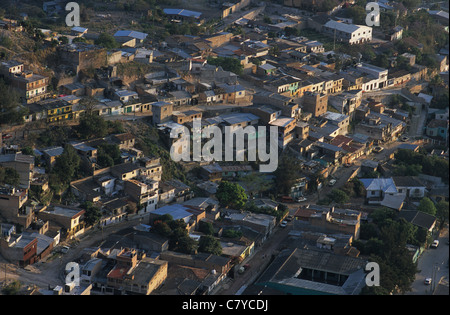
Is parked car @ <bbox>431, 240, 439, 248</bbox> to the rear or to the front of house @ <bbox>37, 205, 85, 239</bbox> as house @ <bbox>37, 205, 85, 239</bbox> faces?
to the front

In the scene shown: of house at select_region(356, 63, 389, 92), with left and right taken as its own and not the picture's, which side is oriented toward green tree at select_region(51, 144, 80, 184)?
right

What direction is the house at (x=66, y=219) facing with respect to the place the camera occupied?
facing the viewer and to the right of the viewer

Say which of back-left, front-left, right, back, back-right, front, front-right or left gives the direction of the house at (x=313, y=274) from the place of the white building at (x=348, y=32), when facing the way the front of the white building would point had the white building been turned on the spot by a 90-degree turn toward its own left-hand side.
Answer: back-right

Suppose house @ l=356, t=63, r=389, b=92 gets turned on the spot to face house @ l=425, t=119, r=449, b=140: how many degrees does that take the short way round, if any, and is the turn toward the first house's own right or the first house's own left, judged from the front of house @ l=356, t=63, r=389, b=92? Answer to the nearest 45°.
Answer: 0° — it already faces it

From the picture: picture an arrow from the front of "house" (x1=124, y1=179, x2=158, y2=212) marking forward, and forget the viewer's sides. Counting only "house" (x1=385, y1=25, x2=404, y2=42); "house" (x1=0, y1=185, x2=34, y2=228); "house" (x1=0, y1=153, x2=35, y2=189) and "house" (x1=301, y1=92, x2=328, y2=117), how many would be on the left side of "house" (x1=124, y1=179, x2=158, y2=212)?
2

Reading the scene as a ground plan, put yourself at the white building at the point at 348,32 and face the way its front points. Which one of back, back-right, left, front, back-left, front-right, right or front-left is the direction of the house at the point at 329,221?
front-right

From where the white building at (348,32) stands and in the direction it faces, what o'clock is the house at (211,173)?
The house is roughly at 2 o'clock from the white building.

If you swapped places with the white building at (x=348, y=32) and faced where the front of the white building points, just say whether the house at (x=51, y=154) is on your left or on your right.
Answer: on your right

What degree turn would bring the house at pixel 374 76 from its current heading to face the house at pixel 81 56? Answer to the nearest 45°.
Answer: approximately 90° to its right

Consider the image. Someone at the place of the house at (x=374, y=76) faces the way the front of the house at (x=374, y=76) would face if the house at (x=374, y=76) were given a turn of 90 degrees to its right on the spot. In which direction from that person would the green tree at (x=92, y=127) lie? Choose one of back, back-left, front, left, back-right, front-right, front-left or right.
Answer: front
